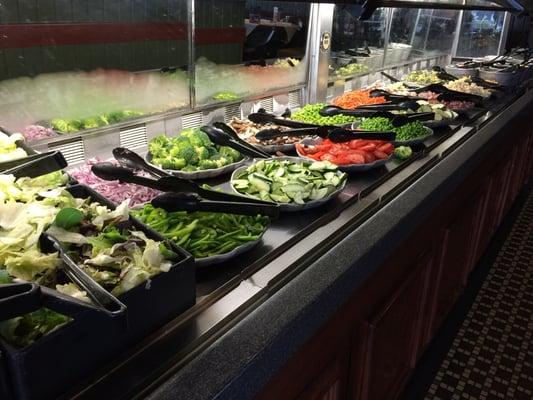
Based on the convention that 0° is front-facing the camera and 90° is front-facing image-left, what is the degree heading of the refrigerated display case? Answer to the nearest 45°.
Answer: approximately 315°

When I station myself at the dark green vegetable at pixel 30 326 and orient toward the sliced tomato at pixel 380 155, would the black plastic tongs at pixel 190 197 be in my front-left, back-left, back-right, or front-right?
front-left

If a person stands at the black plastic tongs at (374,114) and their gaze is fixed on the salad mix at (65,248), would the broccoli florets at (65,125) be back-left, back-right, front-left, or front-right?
front-right
